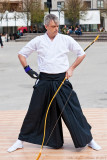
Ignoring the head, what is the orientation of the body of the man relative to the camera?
toward the camera
